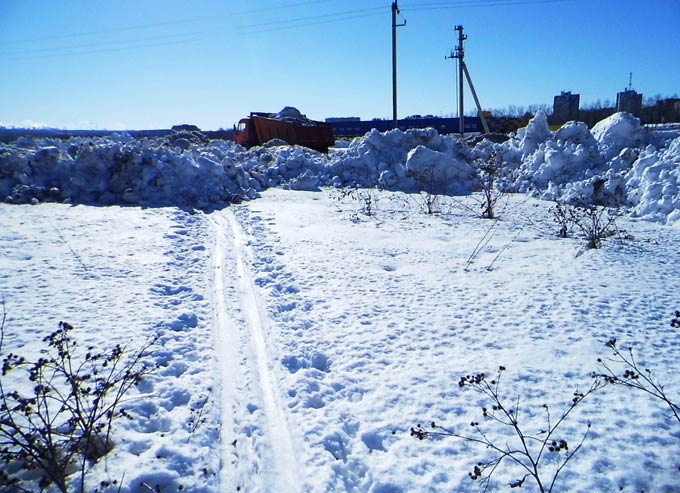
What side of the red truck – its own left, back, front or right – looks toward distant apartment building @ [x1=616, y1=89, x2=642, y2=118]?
back

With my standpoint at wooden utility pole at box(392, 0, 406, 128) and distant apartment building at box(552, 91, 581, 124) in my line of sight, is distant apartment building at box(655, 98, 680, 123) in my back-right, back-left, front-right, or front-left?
front-right

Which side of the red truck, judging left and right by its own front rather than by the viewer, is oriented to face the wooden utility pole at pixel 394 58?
back

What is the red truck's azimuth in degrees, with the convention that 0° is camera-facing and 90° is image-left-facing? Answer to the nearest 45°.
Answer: approximately 90°

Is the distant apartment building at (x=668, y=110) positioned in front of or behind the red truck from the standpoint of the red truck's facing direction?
behind

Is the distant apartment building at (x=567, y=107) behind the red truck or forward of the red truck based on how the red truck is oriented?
behind

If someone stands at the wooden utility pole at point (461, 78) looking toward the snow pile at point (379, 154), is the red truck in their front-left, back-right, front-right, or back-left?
front-right

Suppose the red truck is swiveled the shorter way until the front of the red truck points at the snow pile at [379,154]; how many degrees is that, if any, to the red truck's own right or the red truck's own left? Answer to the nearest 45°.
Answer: approximately 90° to the red truck's own left

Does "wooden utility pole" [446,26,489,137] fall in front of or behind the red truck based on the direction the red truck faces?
behind
